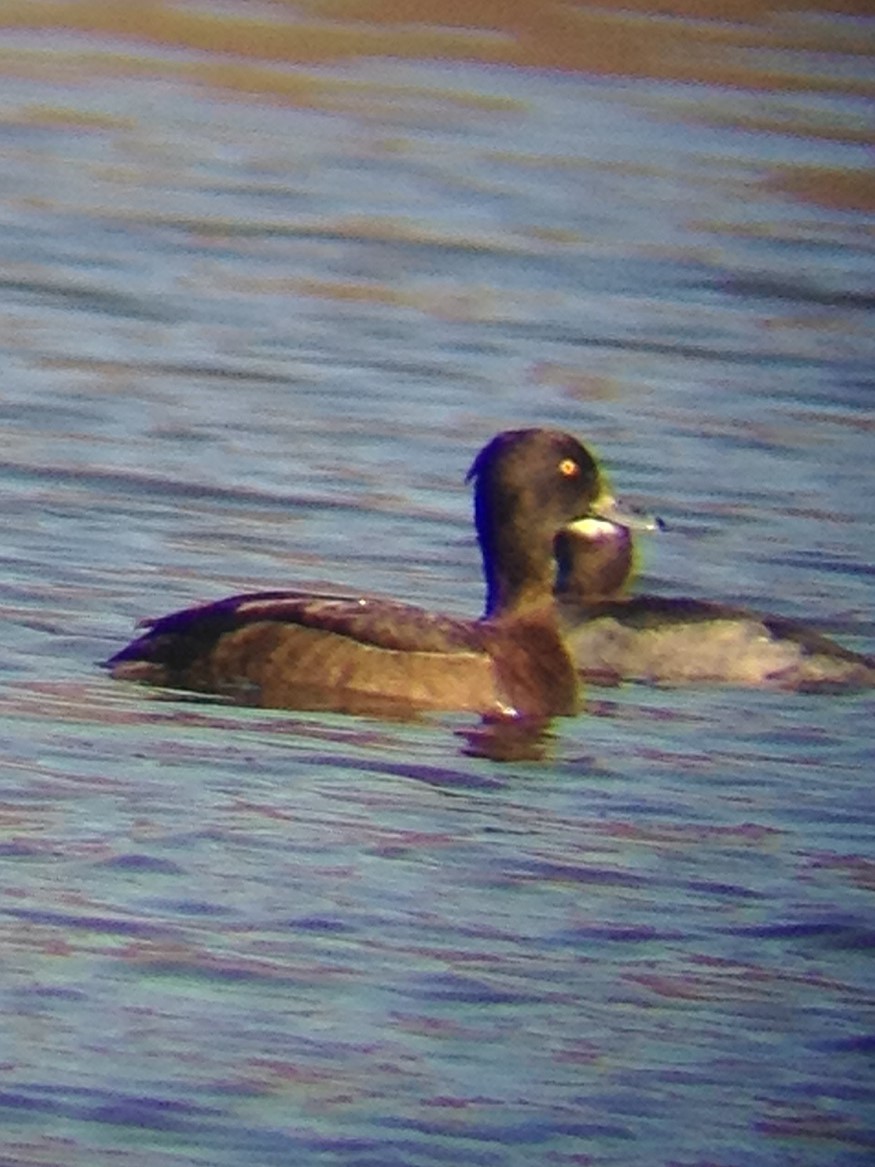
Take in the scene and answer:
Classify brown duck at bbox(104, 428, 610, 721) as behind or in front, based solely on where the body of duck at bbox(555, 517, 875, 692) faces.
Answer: in front

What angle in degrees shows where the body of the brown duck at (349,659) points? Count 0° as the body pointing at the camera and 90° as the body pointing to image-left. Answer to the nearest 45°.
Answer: approximately 270°

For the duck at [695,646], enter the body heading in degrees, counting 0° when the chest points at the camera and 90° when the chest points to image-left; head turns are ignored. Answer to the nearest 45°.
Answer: approximately 90°

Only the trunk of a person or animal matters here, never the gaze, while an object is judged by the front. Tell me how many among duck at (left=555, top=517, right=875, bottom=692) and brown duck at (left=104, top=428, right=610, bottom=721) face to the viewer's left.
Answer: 1

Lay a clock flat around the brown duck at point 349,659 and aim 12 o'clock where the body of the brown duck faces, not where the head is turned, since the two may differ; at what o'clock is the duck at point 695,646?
The duck is roughly at 11 o'clock from the brown duck.

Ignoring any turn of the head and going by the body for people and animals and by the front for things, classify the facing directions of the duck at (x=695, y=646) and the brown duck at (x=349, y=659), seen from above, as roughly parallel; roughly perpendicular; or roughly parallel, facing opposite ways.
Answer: roughly parallel, facing opposite ways
